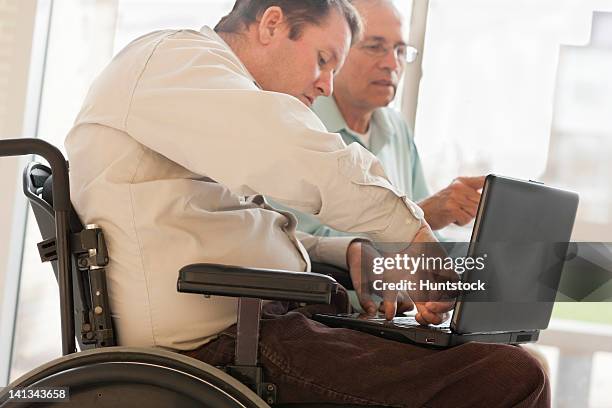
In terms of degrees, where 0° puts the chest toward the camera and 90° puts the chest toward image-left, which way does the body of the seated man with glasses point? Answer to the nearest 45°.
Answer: approximately 315°

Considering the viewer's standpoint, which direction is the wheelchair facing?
facing to the right of the viewer

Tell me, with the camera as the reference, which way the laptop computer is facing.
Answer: facing away from the viewer and to the left of the viewer

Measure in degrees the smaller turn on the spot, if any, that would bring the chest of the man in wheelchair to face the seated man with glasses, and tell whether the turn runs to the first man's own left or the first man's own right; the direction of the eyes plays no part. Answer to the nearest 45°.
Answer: approximately 90° to the first man's own left

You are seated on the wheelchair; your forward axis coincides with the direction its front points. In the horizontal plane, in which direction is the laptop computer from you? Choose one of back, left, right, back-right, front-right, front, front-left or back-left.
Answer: front

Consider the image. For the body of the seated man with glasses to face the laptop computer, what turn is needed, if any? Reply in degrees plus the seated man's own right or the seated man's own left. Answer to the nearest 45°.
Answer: approximately 45° to the seated man's own right

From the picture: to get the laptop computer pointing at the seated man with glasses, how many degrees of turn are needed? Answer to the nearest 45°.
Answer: approximately 45° to its right

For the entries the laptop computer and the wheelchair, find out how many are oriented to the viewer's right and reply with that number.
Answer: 1

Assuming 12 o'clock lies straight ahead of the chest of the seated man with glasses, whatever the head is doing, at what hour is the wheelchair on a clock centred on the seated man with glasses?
The wheelchair is roughly at 2 o'clock from the seated man with glasses.

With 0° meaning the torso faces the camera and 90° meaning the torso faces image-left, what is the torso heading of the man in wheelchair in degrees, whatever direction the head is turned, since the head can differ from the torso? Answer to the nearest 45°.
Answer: approximately 270°

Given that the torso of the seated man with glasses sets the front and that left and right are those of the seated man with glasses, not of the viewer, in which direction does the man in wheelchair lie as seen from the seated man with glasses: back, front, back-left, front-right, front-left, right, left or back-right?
front-right

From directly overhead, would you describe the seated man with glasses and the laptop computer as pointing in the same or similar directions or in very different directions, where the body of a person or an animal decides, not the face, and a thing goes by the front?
very different directions
